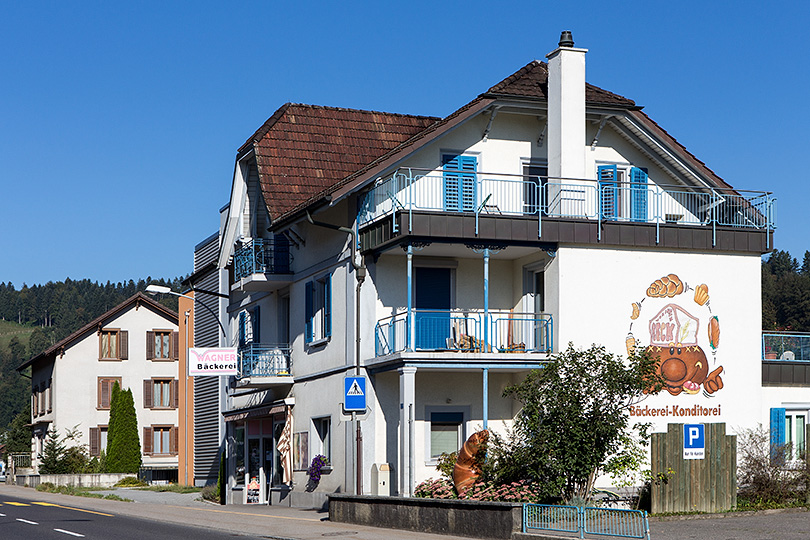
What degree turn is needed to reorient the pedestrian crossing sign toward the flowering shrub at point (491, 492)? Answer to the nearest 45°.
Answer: approximately 45° to its left

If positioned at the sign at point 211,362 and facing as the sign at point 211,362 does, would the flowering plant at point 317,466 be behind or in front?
in front

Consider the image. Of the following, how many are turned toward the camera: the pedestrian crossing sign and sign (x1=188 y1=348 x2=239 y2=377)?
2

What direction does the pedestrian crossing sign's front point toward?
toward the camera

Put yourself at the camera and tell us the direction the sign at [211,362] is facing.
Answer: facing the viewer

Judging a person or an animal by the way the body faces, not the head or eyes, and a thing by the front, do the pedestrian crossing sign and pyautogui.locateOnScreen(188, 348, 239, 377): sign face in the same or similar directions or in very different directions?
same or similar directions
